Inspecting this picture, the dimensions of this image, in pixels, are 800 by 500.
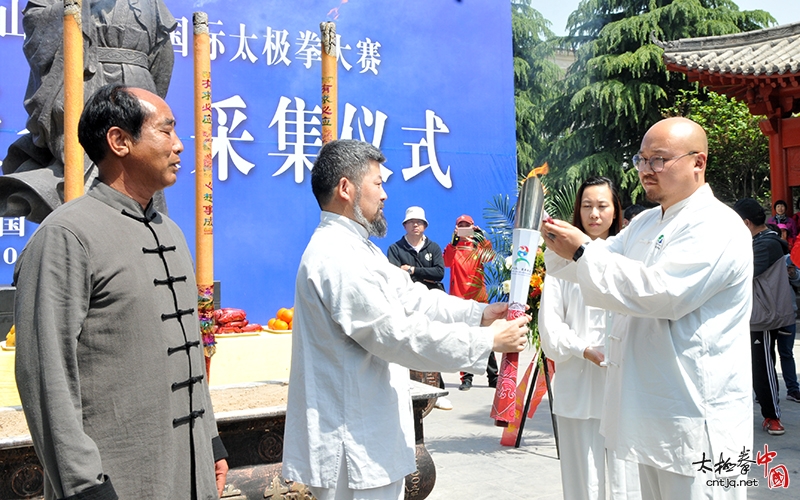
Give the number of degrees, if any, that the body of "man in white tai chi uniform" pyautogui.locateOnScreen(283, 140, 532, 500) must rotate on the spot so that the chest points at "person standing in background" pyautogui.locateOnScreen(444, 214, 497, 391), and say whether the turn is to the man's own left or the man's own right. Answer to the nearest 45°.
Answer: approximately 90° to the man's own left

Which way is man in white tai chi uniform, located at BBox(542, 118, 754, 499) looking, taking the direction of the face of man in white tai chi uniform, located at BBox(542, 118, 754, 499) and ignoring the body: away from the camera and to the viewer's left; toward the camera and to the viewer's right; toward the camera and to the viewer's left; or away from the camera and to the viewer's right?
toward the camera and to the viewer's left

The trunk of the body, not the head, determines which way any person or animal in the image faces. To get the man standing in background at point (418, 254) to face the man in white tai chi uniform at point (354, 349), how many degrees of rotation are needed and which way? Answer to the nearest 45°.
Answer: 0° — they already face them

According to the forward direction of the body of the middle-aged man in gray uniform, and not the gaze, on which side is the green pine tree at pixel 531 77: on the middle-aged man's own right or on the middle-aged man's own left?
on the middle-aged man's own left

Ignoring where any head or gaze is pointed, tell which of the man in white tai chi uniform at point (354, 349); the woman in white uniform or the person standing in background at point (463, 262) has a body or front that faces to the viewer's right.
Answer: the man in white tai chi uniform

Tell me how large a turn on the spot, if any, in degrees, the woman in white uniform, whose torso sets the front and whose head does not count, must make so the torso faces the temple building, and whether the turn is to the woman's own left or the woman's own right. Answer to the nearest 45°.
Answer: approximately 180°

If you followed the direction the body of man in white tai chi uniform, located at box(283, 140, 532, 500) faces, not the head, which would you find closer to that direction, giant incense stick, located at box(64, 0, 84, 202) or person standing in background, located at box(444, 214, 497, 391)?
the person standing in background

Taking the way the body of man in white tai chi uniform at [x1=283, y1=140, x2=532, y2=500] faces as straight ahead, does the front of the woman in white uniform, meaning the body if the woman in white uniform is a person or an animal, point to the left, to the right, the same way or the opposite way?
to the right

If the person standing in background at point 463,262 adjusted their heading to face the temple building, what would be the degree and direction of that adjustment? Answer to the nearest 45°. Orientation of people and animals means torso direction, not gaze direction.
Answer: approximately 135° to their left

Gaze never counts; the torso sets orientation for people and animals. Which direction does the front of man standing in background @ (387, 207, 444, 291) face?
toward the camera

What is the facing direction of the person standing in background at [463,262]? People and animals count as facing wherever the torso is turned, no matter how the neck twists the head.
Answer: toward the camera

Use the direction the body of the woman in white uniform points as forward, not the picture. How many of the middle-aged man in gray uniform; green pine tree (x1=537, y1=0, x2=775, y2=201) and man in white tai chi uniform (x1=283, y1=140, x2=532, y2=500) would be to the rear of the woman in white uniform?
1

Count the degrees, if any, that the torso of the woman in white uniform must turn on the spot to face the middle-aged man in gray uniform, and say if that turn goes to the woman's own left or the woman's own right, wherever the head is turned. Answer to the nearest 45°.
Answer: approximately 45° to the woman's own right

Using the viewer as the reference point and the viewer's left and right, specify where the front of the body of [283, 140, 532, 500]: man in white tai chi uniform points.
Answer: facing to the right of the viewer

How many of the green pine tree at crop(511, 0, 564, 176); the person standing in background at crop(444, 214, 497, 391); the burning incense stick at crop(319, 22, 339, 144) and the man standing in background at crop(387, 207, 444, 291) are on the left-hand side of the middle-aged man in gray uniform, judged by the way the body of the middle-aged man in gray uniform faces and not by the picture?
4

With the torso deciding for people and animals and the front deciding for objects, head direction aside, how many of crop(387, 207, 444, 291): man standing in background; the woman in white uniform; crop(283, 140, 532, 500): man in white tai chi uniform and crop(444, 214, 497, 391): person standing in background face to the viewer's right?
1
